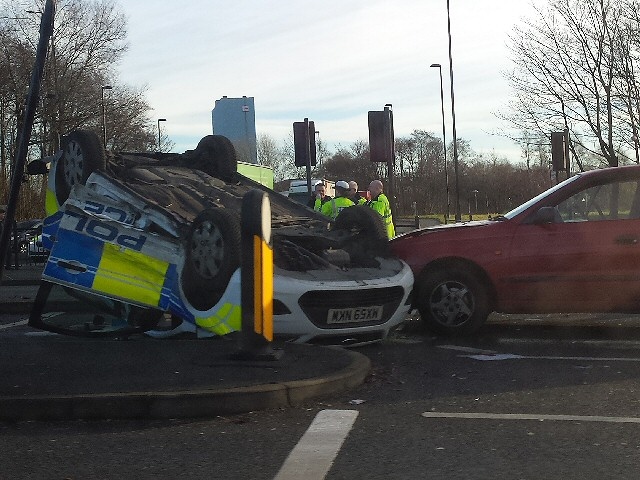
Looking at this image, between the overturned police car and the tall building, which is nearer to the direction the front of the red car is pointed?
the overturned police car

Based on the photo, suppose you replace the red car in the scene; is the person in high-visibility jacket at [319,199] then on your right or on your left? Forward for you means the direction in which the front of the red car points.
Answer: on your right

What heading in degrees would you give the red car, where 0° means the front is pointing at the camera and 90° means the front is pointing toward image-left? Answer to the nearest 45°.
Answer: approximately 90°

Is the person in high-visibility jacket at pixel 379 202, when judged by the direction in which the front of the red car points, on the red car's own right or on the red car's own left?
on the red car's own right

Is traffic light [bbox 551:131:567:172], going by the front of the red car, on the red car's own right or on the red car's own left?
on the red car's own right

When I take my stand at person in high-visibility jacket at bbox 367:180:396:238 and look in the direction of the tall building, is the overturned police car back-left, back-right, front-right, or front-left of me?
back-left

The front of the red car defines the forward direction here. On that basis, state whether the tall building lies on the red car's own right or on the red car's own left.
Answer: on the red car's own right

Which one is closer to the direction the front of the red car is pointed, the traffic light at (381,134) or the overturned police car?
the overturned police car

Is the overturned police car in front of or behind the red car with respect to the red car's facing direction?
in front

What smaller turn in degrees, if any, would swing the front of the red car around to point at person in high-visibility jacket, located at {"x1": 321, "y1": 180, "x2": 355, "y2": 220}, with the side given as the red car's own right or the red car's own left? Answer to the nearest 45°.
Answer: approximately 45° to the red car's own right
